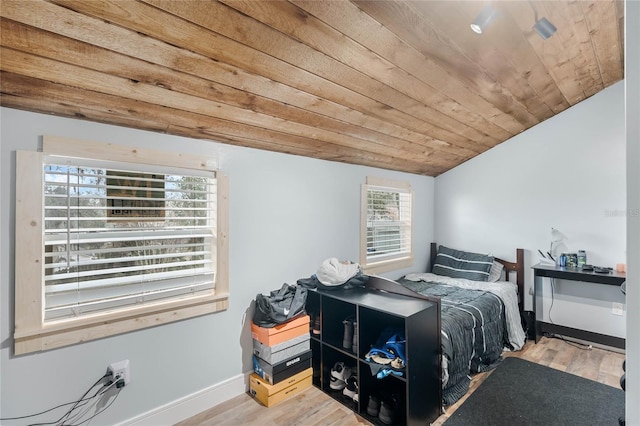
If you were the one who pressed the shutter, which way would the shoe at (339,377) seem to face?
facing the viewer and to the left of the viewer

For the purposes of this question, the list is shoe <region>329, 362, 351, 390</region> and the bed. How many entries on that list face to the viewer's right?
0

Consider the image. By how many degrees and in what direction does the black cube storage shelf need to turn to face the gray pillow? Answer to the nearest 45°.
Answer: approximately 180°

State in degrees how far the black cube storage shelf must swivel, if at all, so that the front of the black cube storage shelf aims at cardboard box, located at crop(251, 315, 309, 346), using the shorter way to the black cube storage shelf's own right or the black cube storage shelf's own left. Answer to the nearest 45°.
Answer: approximately 45° to the black cube storage shelf's own right

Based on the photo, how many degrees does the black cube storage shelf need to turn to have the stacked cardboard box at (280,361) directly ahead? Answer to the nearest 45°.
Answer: approximately 45° to its right

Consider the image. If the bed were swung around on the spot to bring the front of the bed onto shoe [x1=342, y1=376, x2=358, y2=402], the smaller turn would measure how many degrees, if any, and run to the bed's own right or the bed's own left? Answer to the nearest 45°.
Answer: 0° — it already faces it

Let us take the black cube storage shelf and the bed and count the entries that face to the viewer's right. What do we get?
0

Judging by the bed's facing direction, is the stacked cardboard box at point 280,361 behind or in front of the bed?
in front
